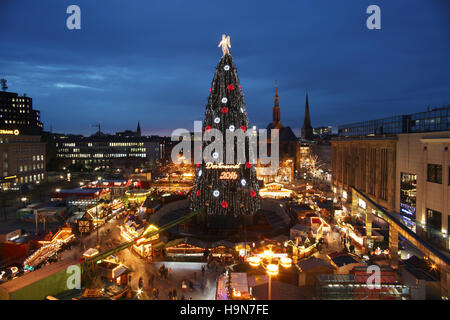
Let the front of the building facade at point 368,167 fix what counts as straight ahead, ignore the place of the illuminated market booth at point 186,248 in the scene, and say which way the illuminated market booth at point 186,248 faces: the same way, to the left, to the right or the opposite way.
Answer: to the left

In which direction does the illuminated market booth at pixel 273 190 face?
toward the camera

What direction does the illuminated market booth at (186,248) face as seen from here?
toward the camera

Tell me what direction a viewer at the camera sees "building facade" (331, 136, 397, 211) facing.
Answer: facing the viewer and to the left of the viewer

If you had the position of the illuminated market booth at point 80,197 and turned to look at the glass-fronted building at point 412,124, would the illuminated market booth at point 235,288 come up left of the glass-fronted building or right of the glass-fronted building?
right

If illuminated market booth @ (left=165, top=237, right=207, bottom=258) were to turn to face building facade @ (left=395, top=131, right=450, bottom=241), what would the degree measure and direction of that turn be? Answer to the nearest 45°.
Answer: approximately 90° to its left

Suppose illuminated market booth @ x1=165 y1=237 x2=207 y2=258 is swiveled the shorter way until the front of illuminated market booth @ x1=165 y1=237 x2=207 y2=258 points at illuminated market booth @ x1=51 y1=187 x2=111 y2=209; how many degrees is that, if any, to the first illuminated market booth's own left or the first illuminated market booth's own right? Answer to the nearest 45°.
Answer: approximately 135° to the first illuminated market booth's own right

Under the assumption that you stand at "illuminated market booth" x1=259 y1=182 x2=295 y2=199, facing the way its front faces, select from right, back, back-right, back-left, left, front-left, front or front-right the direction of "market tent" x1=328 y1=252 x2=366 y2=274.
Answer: front

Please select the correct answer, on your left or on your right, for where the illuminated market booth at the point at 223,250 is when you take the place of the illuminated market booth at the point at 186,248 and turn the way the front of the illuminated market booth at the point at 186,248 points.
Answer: on your left

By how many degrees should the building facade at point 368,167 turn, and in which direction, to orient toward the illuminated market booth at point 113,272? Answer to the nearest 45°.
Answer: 0° — it already faces it

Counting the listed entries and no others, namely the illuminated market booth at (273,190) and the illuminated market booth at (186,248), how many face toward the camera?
2
